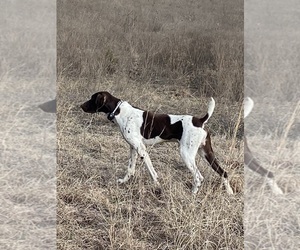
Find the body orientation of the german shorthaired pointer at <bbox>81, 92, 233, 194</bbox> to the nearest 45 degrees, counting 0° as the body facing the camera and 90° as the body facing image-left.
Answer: approximately 90°
